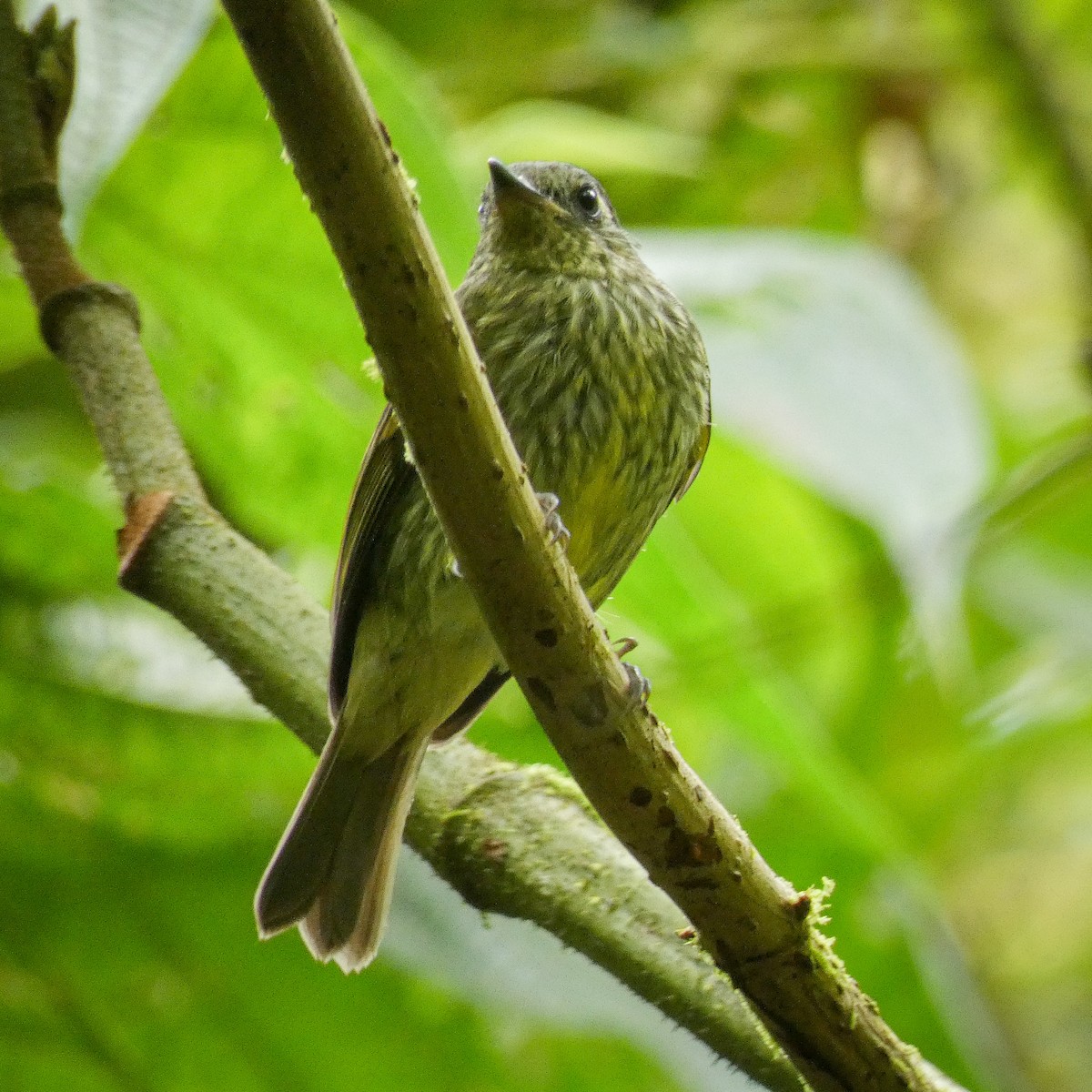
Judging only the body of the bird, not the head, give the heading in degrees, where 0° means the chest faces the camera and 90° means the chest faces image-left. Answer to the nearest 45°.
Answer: approximately 0°
